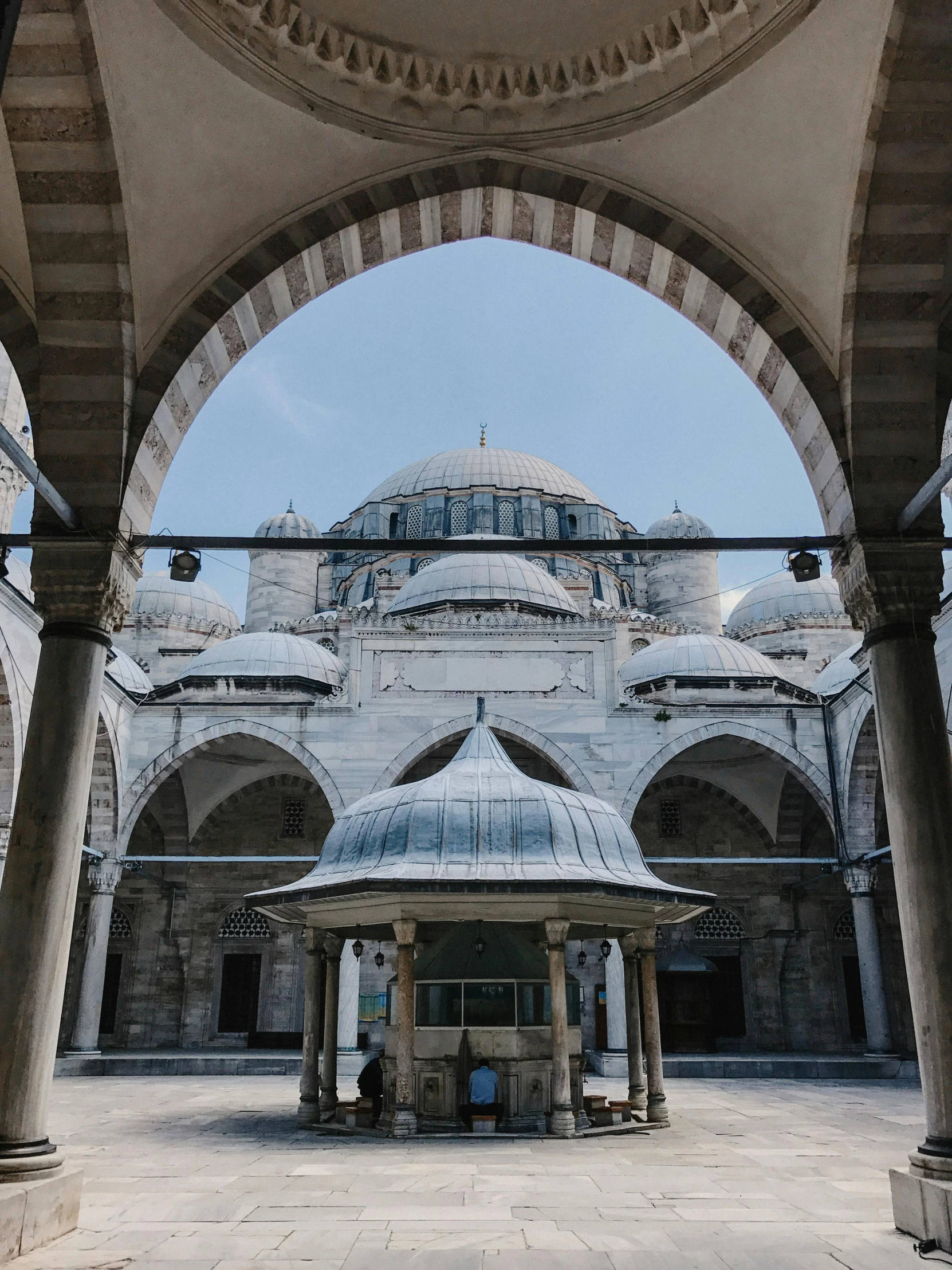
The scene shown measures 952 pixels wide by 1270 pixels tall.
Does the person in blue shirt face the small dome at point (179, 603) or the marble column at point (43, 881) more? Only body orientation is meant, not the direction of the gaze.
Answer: the small dome

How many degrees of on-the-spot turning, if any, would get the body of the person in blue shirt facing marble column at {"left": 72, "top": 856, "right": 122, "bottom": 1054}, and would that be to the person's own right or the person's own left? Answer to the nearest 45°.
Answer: approximately 45° to the person's own left

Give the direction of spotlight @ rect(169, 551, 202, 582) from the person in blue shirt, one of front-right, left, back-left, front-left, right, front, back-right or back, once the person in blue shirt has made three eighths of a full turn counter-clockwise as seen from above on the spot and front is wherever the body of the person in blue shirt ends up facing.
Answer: front

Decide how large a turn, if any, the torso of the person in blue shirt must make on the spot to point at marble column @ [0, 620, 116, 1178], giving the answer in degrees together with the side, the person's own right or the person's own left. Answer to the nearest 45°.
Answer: approximately 135° to the person's own left

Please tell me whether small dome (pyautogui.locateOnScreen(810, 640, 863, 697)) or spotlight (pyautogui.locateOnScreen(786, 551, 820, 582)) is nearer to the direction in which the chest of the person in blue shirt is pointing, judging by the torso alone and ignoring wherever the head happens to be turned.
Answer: the small dome

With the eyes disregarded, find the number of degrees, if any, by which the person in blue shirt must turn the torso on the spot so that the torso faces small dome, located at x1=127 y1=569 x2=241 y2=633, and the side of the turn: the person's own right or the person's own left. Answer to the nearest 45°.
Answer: approximately 45° to the person's own left

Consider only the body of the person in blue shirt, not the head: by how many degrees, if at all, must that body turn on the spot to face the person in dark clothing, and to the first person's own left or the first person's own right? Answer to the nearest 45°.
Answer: approximately 45° to the first person's own left

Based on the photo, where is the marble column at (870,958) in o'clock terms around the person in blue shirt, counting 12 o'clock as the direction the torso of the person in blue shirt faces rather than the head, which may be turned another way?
The marble column is roughly at 1 o'clock from the person in blue shirt.

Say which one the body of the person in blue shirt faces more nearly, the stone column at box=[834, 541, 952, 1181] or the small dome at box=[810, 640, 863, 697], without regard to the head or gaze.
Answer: the small dome

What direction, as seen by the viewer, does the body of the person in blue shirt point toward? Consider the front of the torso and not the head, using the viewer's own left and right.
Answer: facing away from the viewer

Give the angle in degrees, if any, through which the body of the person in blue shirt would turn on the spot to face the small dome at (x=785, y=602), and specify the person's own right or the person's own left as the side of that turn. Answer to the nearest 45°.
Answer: approximately 45° to the person's own right
